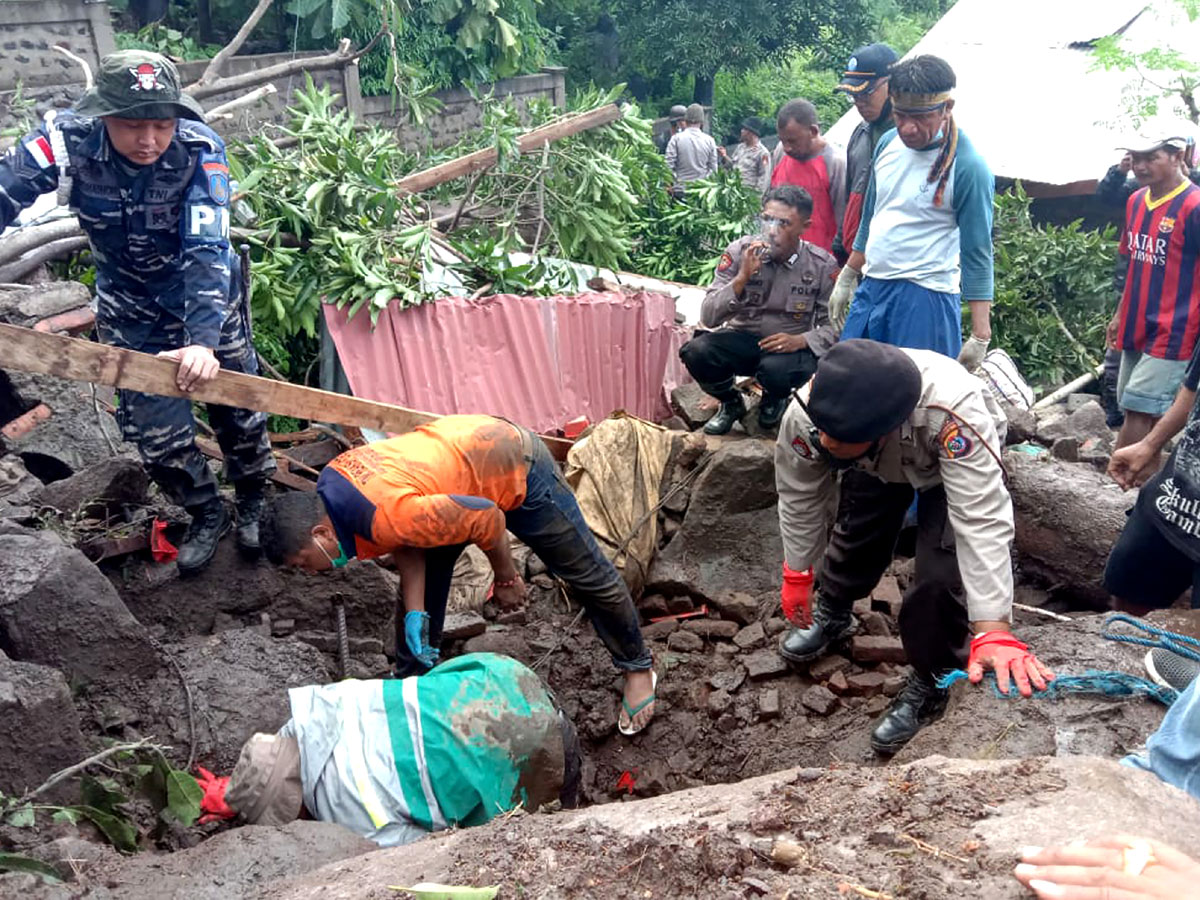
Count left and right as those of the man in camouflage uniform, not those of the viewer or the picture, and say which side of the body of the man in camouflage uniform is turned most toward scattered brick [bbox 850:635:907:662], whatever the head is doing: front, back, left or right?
left

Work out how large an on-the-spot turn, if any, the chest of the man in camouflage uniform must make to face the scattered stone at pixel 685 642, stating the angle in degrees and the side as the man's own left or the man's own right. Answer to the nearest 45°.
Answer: approximately 90° to the man's own left

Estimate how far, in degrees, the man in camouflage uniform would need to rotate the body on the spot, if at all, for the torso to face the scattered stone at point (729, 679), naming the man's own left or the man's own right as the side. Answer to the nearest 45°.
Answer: approximately 90° to the man's own left

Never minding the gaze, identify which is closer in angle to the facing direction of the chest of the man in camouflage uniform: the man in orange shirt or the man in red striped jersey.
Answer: the man in orange shirt

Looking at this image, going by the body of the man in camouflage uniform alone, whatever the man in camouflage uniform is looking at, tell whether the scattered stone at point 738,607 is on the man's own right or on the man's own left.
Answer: on the man's own left

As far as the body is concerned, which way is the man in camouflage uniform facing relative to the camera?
toward the camera

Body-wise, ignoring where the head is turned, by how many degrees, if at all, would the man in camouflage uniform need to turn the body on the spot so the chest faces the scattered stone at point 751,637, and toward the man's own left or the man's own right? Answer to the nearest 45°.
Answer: approximately 90° to the man's own left

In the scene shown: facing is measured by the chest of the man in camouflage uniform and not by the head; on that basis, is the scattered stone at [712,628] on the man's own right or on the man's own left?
on the man's own left

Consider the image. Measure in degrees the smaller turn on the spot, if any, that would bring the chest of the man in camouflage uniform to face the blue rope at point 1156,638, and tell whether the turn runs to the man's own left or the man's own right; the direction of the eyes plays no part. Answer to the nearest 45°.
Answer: approximately 45° to the man's own left

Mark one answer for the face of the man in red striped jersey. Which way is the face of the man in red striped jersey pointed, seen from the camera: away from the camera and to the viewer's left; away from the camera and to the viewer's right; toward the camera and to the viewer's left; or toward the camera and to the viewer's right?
toward the camera and to the viewer's left
